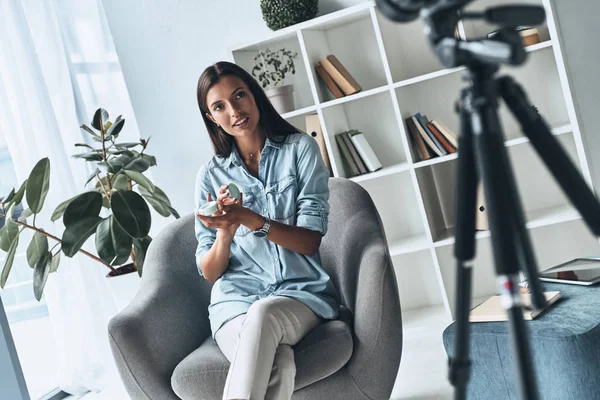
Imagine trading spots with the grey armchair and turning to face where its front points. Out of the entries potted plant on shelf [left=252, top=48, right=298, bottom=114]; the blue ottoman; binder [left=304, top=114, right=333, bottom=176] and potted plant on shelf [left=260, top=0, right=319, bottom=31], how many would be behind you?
3

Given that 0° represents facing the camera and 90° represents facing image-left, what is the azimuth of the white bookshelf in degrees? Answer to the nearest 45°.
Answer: approximately 0°

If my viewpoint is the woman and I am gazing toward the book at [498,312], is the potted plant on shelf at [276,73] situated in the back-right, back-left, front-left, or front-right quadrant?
back-left

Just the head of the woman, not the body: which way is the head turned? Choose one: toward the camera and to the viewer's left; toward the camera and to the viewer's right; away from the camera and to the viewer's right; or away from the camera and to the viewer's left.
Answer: toward the camera and to the viewer's right

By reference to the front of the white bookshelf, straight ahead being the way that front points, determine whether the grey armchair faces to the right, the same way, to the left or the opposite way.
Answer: the same way

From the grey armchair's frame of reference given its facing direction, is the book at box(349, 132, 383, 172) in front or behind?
behind

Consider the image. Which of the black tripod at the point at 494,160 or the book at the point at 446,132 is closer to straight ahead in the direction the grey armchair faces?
the black tripod

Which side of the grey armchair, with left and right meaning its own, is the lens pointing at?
front

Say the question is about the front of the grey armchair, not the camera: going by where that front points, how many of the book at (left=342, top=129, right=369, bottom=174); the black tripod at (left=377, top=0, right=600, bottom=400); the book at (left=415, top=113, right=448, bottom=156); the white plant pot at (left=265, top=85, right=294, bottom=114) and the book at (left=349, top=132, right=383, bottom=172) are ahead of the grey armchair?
1

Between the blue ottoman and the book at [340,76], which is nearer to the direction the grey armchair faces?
the blue ottoman

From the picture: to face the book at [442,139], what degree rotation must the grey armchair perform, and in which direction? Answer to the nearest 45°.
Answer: approximately 135° to its left

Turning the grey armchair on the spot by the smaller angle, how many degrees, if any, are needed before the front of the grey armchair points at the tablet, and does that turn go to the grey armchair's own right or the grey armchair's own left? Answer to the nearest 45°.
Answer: approximately 90° to the grey armchair's own left

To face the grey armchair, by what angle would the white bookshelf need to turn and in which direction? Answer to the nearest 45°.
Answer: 0° — it already faces it

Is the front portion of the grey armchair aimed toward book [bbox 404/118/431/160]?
no

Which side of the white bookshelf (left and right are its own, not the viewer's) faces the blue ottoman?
front

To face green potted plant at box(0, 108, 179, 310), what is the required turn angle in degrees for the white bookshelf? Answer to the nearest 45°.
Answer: approximately 45° to its right

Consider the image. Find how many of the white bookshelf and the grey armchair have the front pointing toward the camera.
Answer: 2

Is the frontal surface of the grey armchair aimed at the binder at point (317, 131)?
no
